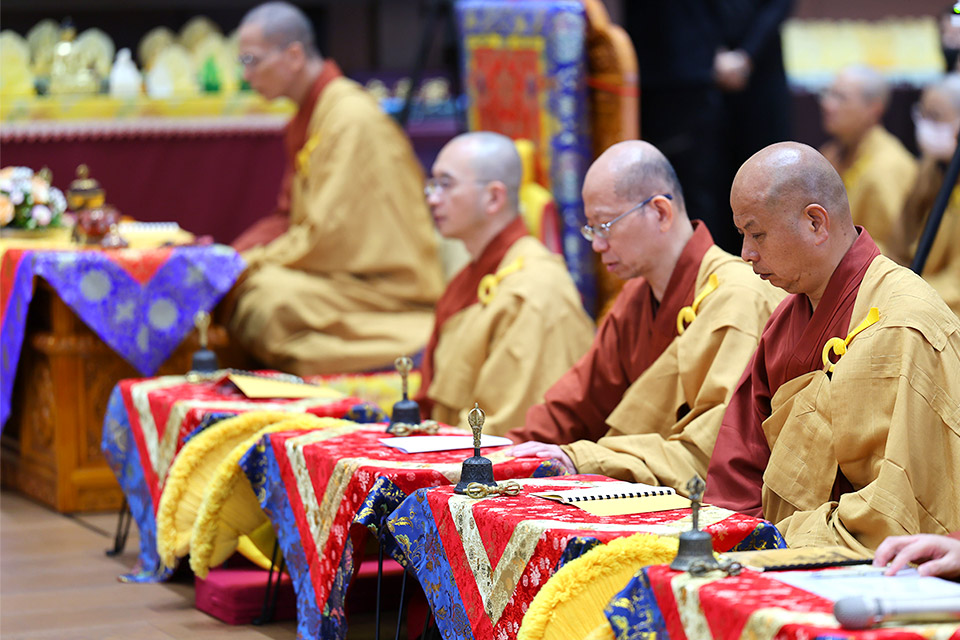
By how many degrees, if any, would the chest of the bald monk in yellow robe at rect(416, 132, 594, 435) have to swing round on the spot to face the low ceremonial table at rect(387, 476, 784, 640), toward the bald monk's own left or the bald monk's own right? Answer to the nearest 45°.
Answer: approximately 90° to the bald monk's own left

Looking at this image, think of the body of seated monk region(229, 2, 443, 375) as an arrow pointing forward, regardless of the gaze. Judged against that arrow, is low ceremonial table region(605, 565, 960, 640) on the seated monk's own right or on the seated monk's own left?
on the seated monk's own left

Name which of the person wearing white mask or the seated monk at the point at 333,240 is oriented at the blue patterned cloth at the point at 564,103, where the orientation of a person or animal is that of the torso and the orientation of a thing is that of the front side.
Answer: the person wearing white mask

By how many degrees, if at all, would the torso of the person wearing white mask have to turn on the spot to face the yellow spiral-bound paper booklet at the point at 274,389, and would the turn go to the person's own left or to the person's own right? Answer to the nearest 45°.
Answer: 0° — they already face it

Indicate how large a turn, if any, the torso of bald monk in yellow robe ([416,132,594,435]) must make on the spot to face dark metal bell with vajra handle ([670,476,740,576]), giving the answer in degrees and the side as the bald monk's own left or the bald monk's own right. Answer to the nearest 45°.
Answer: approximately 90° to the bald monk's own left

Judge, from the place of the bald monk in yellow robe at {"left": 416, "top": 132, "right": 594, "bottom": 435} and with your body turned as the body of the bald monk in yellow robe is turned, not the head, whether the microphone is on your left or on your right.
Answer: on your left

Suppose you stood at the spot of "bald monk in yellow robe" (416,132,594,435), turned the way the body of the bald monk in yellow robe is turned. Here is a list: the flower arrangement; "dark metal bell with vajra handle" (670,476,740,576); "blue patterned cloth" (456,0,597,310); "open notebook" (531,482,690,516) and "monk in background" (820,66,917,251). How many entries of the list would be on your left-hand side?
2

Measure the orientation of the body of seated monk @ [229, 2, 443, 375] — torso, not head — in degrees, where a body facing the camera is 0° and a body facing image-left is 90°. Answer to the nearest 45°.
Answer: approximately 90°

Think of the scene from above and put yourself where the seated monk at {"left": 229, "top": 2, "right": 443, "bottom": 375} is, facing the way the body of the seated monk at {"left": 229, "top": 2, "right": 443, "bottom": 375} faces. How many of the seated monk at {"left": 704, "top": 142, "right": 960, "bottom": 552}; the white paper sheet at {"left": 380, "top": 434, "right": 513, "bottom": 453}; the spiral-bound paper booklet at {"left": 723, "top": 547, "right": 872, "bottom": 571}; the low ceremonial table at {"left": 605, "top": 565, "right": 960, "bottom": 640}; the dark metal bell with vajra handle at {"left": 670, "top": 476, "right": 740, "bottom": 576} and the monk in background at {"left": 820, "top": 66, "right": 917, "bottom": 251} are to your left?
5

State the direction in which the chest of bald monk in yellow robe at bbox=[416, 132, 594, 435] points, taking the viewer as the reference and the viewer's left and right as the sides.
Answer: facing to the left of the viewer

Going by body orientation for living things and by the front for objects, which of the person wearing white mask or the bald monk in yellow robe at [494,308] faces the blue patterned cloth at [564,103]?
the person wearing white mask

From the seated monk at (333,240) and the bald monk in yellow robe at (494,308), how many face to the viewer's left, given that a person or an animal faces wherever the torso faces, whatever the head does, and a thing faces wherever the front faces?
2

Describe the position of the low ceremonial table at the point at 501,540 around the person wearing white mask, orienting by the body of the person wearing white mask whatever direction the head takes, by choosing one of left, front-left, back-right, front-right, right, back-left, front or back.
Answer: front-left

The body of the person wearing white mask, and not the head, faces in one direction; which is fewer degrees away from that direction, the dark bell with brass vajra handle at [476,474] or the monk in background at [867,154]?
the dark bell with brass vajra handle
